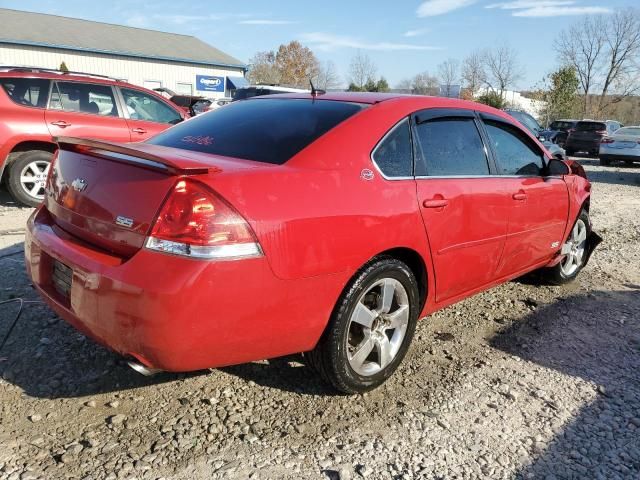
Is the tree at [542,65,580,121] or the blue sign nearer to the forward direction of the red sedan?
the tree

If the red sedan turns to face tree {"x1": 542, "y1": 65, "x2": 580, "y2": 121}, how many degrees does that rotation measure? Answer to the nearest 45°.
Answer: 0° — it already faces it

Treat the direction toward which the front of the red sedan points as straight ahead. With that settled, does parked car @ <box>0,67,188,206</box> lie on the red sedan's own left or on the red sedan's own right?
on the red sedan's own left

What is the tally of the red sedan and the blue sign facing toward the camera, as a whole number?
1

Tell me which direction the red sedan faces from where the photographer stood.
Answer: facing away from the viewer and to the right of the viewer

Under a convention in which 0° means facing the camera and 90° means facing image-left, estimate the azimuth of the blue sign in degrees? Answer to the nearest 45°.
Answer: approximately 0°

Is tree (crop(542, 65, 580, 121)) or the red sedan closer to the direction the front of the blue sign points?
the red sedan

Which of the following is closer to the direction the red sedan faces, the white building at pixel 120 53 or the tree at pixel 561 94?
the tree
